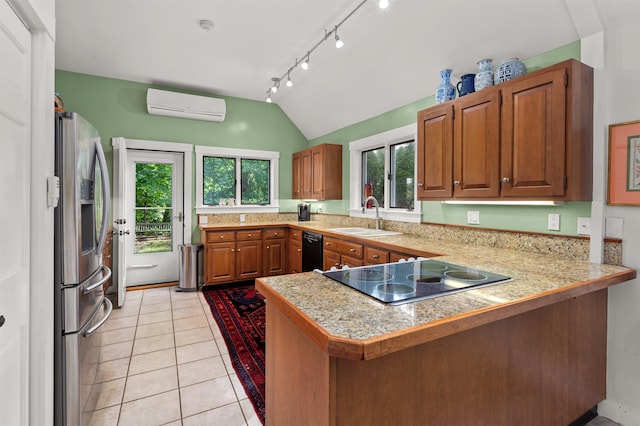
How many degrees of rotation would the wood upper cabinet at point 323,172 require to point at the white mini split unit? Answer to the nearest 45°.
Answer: approximately 45° to its right

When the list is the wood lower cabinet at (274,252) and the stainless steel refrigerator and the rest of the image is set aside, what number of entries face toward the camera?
1

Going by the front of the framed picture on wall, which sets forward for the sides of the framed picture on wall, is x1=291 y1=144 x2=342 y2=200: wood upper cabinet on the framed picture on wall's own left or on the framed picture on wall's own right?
on the framed picture on wall's own right

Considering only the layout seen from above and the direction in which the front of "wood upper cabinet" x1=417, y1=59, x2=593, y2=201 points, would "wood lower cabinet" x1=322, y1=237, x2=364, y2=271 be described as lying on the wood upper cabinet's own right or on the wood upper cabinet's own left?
on the wood upper cabinet's own right

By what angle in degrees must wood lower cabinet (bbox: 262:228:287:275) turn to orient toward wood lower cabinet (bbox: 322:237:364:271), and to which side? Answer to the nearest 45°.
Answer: approximately 45° to its left

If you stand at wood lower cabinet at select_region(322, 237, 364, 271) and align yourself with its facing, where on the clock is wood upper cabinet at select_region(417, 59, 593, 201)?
The wood upper cabinet is roughly at 9 o'clock from the wood lower cabinet.

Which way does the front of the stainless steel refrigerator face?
to the viewer's right

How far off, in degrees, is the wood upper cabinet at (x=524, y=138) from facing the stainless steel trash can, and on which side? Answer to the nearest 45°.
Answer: approximately 45° to its right

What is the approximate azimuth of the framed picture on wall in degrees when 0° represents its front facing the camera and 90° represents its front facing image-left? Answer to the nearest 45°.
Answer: approximately 45°
